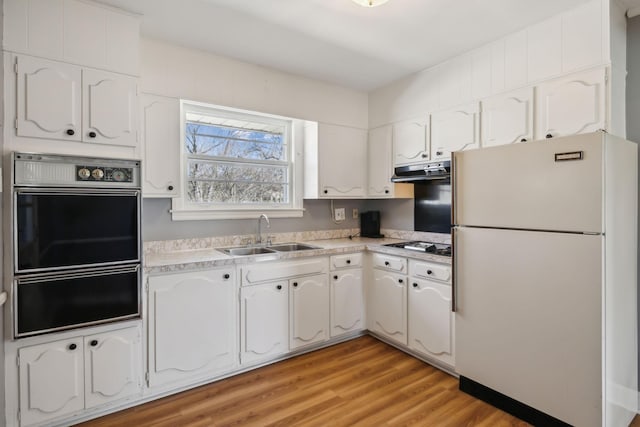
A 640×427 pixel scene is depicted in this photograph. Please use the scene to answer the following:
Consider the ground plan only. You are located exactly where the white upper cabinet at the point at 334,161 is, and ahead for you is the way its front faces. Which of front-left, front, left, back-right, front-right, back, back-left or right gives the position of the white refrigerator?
front

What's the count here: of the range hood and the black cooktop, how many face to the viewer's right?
0

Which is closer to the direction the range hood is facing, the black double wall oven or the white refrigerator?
the black double wall oven

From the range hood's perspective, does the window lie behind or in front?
in front

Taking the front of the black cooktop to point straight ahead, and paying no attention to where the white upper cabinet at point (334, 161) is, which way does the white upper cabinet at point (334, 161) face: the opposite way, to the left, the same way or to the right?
to the left

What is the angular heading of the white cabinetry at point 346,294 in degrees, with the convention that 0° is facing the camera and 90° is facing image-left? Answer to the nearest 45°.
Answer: approximately 315°

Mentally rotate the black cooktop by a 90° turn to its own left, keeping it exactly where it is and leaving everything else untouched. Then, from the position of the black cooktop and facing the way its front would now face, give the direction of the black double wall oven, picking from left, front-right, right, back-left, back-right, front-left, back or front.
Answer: right

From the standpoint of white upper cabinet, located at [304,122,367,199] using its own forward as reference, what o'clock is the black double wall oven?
The black double wall oven is roughly at 3 o'clock from the white upper cabinet.

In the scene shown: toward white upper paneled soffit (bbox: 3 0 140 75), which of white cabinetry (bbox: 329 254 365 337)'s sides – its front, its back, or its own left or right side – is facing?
right

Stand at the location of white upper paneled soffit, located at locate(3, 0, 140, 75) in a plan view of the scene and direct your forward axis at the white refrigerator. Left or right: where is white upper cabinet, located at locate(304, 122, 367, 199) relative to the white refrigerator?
left

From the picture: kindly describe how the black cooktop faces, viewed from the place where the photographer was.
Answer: facing the viewer and to the left of the viewer

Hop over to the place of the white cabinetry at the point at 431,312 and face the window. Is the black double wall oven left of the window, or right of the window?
left

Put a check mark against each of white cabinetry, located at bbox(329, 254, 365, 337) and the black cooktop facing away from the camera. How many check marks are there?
0

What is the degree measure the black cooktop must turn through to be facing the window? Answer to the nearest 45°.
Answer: approximately 45° to its right
